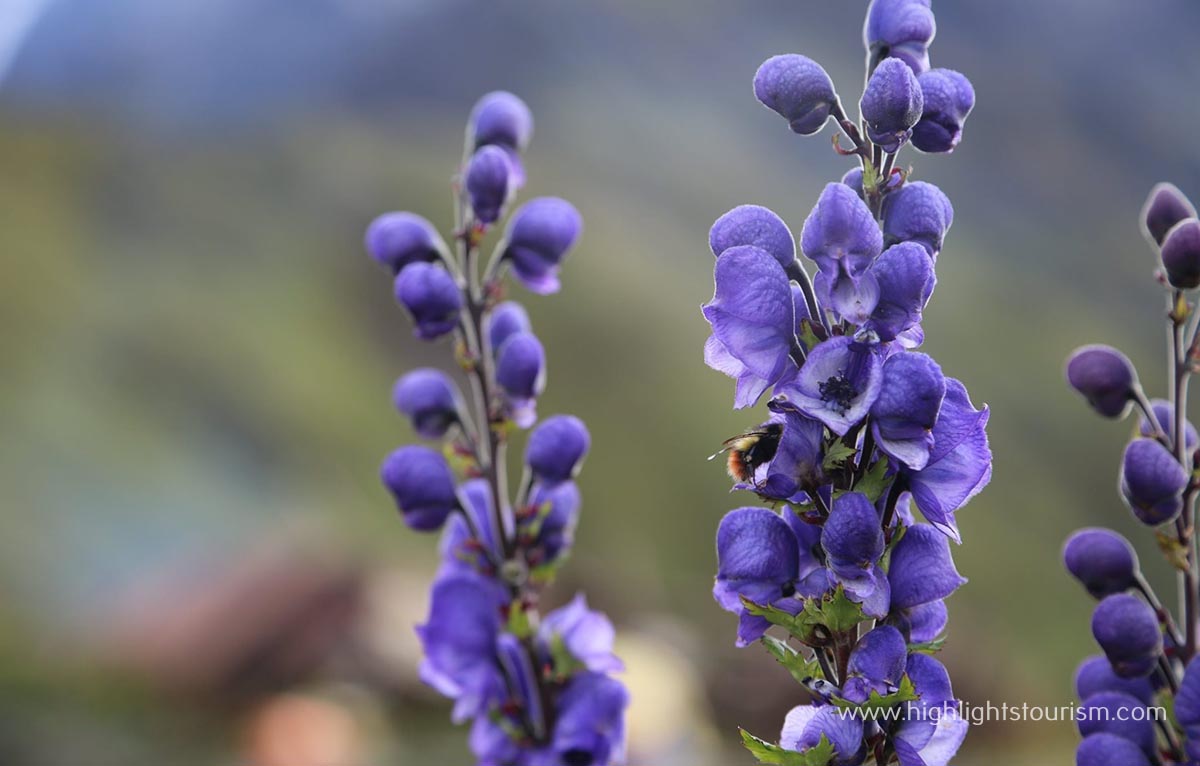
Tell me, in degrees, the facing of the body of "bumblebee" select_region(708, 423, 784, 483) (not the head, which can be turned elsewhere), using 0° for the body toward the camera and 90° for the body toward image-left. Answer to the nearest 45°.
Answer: approximately 270°
